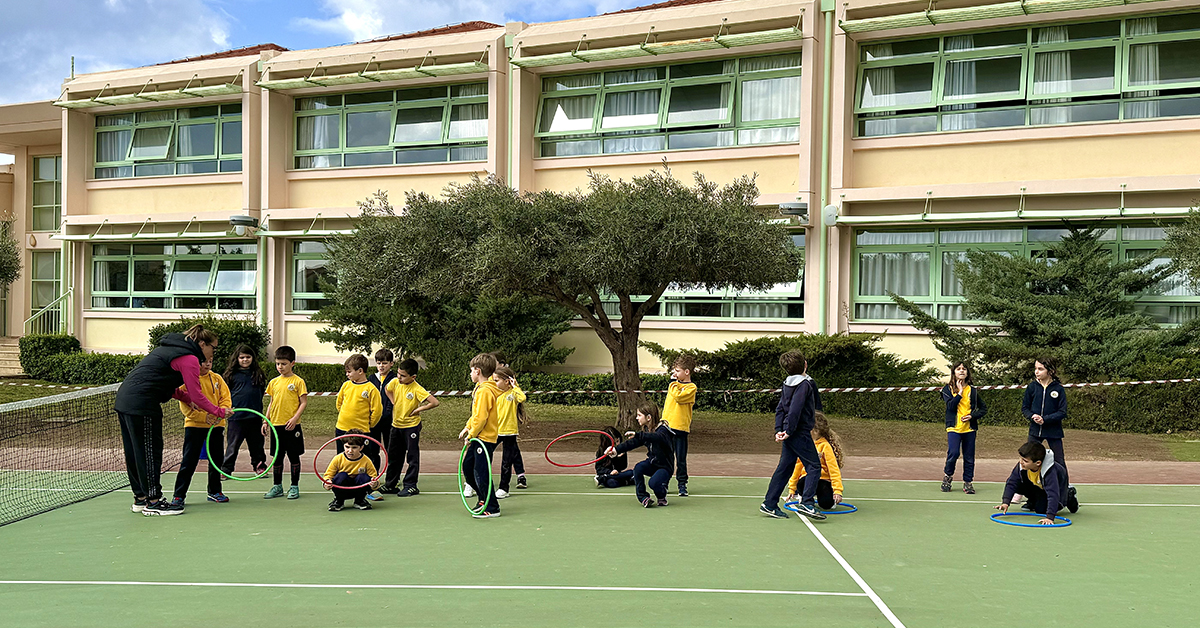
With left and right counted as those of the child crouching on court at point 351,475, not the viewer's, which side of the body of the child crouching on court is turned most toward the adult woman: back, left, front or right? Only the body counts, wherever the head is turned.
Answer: right

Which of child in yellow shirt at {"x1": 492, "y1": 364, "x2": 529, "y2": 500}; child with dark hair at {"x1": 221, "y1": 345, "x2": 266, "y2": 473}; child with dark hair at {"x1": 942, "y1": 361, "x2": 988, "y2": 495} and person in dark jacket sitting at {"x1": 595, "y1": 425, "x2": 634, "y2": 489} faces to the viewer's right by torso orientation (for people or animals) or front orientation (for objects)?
the person in dark jacket sitting

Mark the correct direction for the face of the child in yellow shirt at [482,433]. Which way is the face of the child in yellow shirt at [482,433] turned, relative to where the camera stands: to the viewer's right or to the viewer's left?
to the viewer's left

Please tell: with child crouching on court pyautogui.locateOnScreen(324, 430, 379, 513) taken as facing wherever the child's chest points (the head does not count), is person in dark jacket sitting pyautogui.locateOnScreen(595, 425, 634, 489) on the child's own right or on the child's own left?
on the child's own left

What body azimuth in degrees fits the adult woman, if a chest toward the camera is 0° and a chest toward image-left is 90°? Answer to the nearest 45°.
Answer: approximately 270°

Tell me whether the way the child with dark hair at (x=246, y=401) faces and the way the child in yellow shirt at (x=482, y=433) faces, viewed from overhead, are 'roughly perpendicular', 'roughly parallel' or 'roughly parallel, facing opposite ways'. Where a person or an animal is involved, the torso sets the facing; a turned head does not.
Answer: roughly perpendicular

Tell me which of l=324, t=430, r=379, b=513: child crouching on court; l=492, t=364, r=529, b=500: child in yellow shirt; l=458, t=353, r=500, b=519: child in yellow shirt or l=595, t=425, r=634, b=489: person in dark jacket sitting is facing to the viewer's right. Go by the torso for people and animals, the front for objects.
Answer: l=595, t=425, r=634, b=489: person in dark jacket sitting

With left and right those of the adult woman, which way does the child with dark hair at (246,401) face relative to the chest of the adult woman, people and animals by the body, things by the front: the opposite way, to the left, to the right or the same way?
to the right
